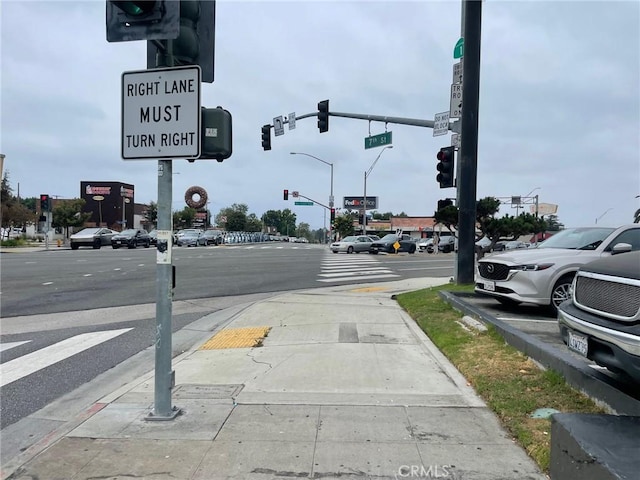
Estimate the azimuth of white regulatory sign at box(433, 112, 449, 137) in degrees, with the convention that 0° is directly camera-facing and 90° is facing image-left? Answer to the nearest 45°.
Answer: approximately 45°

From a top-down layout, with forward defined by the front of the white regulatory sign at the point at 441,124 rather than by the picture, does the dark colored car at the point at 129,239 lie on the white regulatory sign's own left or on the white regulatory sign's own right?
on the white regulatory sign's own right

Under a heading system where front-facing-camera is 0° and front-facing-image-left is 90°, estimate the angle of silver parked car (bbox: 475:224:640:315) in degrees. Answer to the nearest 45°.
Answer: approximately 45°

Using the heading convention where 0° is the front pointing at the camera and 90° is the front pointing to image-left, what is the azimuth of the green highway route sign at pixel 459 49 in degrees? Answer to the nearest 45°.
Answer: approximately 45°
